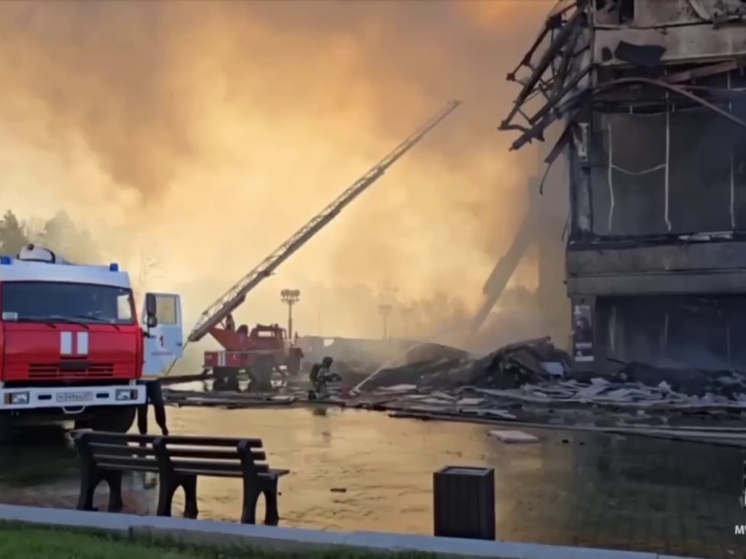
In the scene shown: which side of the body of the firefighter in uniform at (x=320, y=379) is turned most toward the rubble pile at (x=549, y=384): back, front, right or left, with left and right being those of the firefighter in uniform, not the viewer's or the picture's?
front

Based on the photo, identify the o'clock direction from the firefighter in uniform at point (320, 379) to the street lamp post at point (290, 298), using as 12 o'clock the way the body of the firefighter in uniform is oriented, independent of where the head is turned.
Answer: The street lamp post is roughly at 9 o'clock from the firefighter in uniform.

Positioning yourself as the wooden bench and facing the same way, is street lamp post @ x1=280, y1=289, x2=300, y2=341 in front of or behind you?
in front

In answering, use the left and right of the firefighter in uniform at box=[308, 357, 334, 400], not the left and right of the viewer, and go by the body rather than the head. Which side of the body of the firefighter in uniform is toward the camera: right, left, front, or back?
right

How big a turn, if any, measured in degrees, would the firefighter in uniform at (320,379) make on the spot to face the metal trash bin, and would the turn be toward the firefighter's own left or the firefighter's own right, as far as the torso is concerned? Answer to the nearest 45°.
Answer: approximately 90° to the firefighter's own right

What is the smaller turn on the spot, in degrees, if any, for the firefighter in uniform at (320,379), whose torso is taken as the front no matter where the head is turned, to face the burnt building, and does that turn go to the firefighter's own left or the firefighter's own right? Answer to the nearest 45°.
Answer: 0° — they already face it

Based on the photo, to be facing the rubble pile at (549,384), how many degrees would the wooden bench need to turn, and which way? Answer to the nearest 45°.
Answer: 0° — it already faces it

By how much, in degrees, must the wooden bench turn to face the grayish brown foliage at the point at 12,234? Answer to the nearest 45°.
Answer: approximately 45° to its left

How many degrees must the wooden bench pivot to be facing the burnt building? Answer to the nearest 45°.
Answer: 0° — it already faces it

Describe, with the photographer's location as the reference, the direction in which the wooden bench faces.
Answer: facing away from the viewer and to the right of the viewer

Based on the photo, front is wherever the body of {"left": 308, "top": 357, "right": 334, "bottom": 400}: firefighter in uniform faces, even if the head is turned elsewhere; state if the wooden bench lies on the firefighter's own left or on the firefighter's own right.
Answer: on the firefighter's own right

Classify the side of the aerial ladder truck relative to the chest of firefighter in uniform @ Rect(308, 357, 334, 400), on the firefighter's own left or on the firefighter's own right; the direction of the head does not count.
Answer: on the firefighter's own left

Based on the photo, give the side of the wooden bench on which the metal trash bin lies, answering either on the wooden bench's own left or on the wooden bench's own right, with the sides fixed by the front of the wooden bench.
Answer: on the wooden bench's own right
